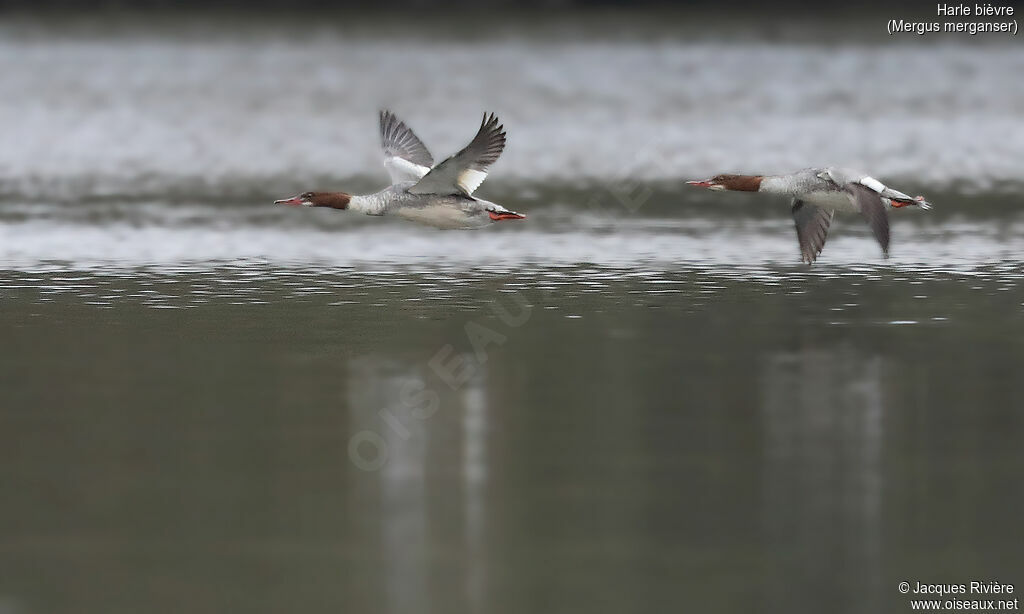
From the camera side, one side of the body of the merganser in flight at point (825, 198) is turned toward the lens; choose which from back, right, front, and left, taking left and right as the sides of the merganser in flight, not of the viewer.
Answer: left

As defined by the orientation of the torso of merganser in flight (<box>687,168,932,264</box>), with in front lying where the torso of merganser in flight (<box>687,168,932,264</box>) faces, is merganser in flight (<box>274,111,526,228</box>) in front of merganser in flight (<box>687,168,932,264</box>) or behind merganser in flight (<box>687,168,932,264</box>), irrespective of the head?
in front

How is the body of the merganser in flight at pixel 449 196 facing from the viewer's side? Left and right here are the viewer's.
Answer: facing to the left of the viewer

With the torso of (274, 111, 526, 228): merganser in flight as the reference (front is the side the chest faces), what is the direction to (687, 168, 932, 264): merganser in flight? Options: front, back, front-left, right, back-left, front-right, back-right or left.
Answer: back

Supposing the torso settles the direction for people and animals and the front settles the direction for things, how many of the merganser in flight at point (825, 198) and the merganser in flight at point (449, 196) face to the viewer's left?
2
